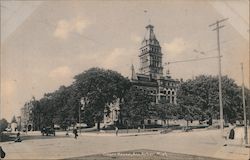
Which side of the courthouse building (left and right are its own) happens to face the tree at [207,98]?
left

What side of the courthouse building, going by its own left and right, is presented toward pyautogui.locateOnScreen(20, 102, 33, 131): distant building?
right

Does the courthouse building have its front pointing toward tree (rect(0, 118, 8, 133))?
no

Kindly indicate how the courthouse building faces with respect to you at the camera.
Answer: facing the viewer and to the right of the viewer
